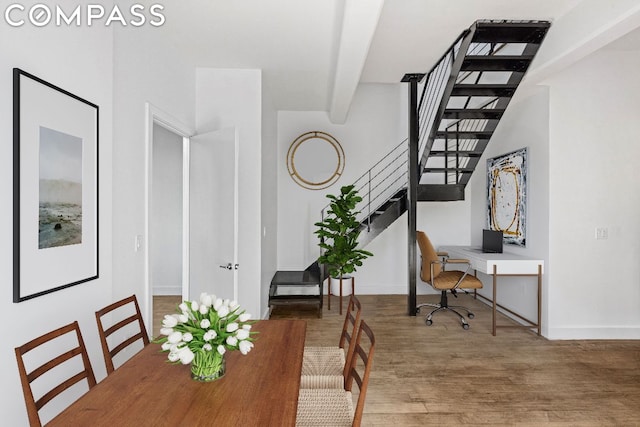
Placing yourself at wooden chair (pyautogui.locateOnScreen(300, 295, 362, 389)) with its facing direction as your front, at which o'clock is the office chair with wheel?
The office chair with wheel is roughly at 4 o'clock from the wooden chair.

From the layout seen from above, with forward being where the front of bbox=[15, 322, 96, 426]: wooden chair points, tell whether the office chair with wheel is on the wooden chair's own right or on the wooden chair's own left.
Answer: on the wooden chair's own left

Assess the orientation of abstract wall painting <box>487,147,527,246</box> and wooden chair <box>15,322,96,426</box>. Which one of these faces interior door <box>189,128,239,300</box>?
the abstract wall painting

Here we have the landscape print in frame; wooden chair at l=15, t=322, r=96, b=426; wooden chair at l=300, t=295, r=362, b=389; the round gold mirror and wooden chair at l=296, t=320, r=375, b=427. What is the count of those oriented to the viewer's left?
2

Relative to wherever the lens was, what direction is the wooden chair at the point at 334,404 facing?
facing to the left of the viewer

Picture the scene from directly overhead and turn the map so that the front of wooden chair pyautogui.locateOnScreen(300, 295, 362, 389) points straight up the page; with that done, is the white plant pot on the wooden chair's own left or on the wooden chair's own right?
on the wooden chair's own right

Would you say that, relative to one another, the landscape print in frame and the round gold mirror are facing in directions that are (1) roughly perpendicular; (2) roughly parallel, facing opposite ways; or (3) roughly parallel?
roughly perpendicular

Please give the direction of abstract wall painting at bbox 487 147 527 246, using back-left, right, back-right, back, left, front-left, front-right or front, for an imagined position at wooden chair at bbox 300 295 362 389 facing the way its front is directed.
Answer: back-right

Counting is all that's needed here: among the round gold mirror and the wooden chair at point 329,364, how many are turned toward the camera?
1

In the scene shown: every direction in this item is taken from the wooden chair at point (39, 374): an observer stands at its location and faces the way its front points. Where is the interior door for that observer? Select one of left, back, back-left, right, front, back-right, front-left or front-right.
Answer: left

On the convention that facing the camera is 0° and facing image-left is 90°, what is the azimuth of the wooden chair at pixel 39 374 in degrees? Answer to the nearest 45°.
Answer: approximately 315°

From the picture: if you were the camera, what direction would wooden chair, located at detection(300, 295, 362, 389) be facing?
facing to the left of the viewer

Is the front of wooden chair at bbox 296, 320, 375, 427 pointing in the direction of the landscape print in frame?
yes
